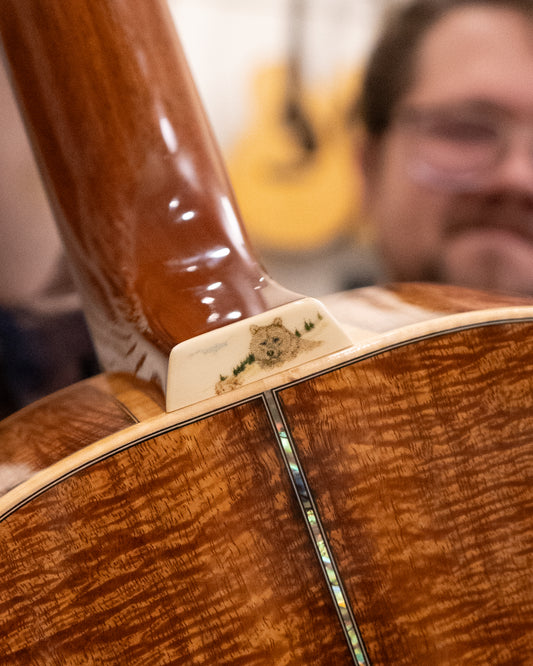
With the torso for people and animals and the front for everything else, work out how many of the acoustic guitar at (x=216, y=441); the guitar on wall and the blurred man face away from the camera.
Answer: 1

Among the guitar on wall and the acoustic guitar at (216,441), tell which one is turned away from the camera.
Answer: the acoustic guitar

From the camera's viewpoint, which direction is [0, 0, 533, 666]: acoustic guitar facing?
away from the camera

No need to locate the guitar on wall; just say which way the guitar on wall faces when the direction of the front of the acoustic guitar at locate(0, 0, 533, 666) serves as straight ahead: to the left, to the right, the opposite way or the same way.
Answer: the opposite way

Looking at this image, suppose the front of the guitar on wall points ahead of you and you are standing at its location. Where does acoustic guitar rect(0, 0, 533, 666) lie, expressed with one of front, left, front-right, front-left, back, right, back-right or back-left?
front

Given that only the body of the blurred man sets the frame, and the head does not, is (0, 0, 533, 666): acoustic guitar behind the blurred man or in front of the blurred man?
in front

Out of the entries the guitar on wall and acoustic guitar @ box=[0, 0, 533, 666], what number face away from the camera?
1

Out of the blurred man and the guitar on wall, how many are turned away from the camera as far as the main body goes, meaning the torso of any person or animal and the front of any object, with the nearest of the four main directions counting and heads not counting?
0

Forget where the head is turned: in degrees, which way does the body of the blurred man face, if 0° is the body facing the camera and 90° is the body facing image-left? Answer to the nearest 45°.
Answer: approximately 0°

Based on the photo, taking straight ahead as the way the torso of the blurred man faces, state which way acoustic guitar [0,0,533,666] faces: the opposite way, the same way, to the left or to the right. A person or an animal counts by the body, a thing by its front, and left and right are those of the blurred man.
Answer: the opposite way
